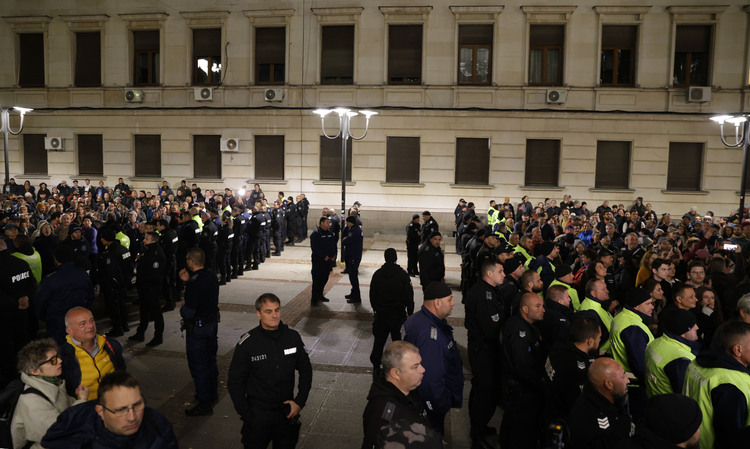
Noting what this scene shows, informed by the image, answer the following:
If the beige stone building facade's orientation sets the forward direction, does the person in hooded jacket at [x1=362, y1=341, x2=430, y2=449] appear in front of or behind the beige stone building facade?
in front

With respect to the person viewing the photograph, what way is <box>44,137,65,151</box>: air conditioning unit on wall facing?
facing the viewer

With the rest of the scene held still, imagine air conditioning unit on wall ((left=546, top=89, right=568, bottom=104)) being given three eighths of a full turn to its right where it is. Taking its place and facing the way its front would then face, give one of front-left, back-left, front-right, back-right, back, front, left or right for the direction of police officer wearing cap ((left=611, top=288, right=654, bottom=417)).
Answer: back-left

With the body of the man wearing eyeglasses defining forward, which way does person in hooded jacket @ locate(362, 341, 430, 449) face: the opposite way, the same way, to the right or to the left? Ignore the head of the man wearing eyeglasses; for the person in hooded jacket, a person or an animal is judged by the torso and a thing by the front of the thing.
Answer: to the left

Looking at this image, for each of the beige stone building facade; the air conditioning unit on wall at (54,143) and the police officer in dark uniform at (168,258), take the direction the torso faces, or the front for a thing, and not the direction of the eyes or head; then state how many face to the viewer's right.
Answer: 0
